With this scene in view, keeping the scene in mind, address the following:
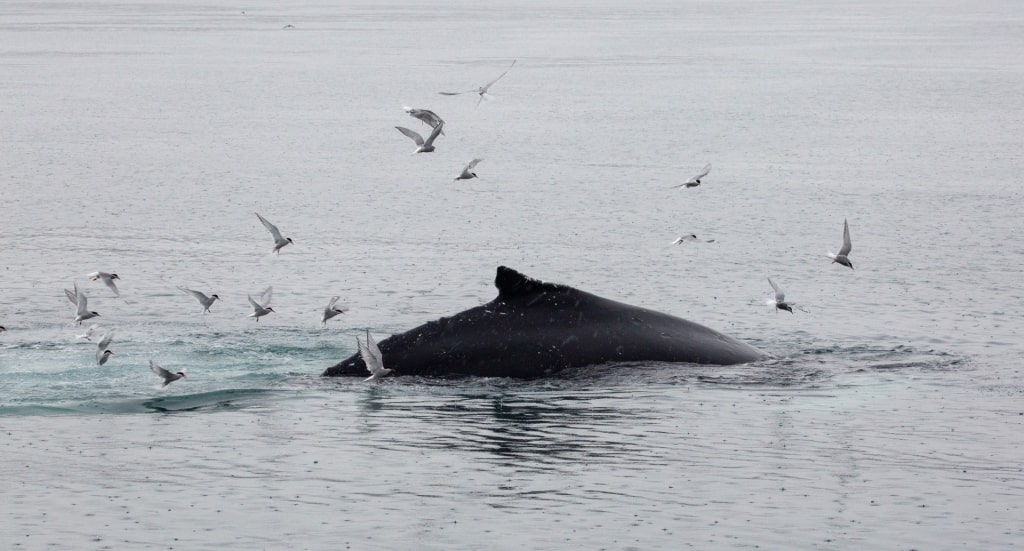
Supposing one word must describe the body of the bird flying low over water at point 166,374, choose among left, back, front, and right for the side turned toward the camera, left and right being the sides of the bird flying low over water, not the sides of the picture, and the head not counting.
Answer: right

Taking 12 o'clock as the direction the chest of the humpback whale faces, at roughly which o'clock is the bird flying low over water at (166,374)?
The bird flying low over water is roughly at 6 o'clock from the humpback whale.

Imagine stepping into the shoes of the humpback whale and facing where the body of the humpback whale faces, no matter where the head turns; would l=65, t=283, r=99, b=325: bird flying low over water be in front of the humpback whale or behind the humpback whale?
behind

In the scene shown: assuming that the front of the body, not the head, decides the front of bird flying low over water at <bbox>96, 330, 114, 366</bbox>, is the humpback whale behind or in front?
in front

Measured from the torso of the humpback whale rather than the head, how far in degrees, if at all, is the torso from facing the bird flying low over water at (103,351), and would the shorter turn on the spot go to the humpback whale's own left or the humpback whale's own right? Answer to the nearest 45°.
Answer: approximately 180°

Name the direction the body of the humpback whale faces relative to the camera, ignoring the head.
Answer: to the viewer's right

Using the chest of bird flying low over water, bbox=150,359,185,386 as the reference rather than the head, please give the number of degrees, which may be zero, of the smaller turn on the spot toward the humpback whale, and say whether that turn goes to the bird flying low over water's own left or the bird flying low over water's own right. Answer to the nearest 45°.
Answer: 0° — it already faces it
